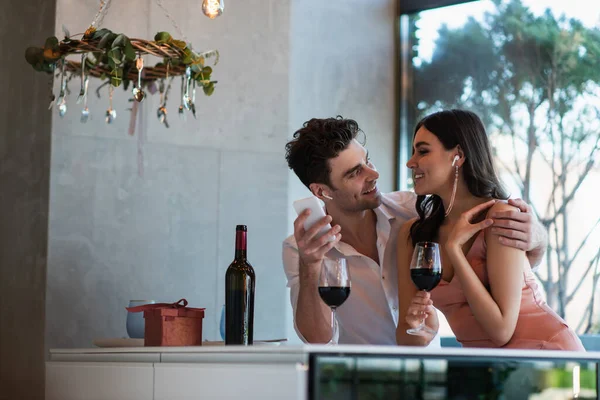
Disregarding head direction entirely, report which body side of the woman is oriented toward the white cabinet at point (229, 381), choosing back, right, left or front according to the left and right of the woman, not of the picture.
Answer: front

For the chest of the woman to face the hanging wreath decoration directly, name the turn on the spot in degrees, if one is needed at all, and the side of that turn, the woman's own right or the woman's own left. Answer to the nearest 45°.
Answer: approximately 45° to the woman's own right

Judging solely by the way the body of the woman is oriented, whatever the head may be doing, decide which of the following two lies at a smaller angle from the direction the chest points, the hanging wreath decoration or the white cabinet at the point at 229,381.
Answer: the white cabinet

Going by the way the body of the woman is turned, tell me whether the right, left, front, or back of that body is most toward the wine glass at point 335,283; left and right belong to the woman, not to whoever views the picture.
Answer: front

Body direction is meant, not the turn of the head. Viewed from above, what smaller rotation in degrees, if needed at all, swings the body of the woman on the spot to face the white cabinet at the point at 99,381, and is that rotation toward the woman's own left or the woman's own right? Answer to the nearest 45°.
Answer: approximately 45° to the woman's own right

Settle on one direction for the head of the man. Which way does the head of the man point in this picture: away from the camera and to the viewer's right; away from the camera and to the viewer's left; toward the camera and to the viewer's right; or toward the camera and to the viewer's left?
toward the camera and to the viewer's right

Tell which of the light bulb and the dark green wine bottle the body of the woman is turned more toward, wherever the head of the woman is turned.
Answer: the dark green wine bottle

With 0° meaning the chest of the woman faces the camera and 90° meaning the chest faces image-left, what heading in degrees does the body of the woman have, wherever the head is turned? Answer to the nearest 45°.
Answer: approximately 45°

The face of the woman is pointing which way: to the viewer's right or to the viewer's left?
to the viewer's left

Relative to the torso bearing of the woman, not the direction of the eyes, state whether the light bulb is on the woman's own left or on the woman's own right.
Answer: on the woman's own right

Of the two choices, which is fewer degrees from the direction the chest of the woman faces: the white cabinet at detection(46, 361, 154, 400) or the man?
the white cabinet

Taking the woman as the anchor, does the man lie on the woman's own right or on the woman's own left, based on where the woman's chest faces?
on the woman's own right

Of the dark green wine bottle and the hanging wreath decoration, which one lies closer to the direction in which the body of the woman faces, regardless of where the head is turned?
the dark green wine bottle
